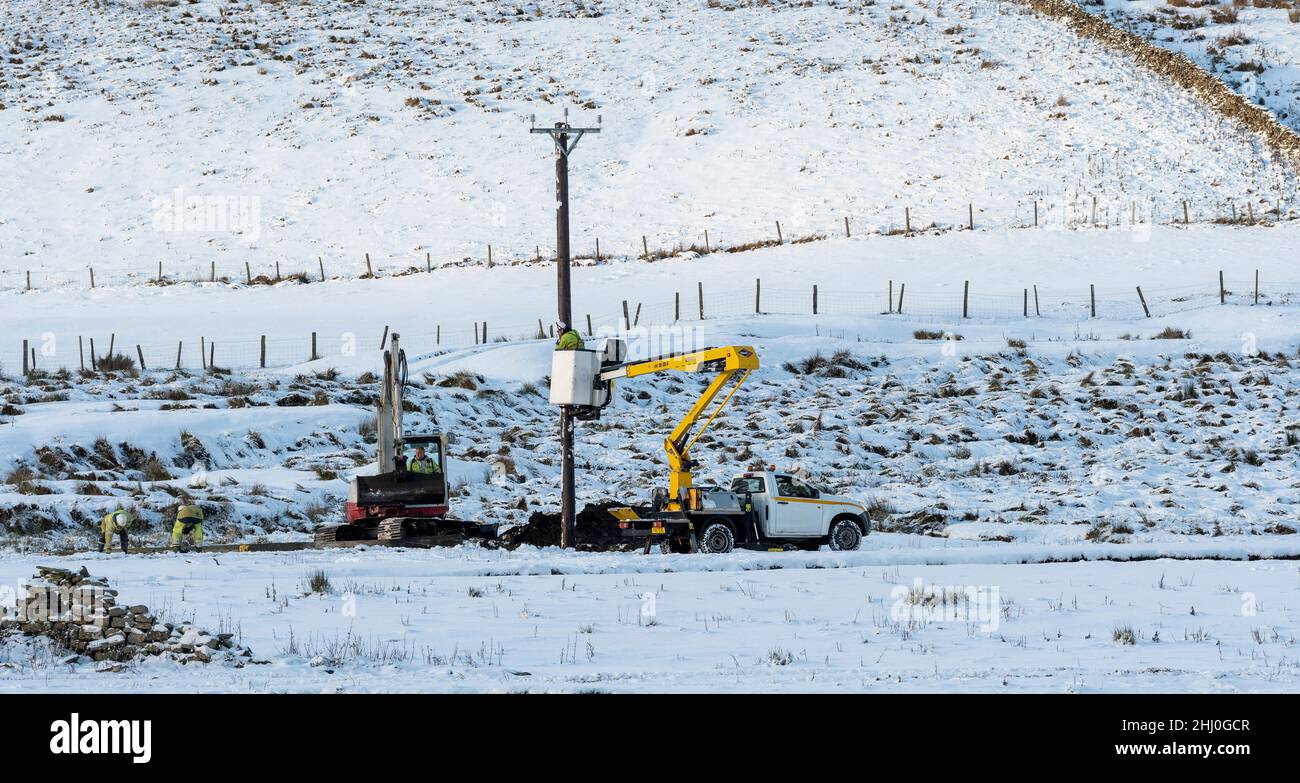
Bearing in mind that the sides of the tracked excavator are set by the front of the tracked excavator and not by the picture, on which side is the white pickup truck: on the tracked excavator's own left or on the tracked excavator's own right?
on the tracked excavator's own left

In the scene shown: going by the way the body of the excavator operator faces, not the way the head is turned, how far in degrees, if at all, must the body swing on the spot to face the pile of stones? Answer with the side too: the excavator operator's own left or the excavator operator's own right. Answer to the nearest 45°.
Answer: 0° — they already face it

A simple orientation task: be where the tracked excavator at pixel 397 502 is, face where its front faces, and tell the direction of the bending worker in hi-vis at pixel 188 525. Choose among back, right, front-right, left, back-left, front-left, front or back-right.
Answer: right

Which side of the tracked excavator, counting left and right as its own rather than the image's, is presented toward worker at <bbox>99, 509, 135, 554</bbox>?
right

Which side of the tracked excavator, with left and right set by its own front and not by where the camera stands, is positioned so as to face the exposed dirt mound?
left

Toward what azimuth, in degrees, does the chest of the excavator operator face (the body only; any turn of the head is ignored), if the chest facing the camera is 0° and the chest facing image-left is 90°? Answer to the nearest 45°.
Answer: approximately 0°

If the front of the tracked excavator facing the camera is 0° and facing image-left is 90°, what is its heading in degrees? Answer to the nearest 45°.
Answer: approximately 0°

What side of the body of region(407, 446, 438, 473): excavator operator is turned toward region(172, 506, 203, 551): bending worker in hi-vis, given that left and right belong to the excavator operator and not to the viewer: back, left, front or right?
right

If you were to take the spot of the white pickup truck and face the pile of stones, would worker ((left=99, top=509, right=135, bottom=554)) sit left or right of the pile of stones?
right

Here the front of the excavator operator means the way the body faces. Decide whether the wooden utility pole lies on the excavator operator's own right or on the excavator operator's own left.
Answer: on the excavator operator's own left

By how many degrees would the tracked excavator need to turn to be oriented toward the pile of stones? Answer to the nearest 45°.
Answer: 0° — it already faces it
